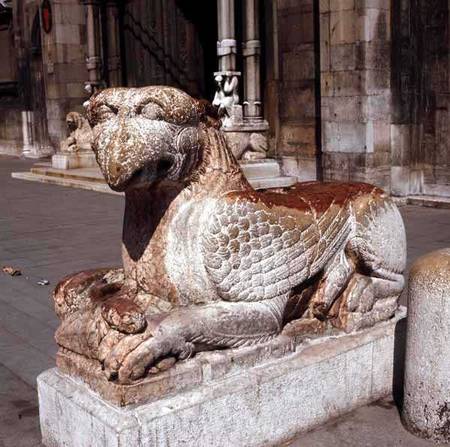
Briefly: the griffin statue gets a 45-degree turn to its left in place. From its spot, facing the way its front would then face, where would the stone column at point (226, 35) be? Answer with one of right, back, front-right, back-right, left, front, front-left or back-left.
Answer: back

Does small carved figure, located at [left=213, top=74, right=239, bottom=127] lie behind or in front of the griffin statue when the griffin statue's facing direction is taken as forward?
behind

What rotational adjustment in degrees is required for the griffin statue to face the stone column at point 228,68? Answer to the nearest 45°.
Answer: approximately 135° to its right

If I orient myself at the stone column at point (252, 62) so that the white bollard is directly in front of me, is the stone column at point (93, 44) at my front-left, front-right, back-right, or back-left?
back-right

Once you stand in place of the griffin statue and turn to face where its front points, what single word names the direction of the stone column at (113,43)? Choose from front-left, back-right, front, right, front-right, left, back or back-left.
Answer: back-right

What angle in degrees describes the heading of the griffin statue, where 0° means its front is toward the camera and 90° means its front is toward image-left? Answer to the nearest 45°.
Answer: approximately 45°

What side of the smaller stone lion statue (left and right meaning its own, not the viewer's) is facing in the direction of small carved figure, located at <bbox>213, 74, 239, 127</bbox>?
left

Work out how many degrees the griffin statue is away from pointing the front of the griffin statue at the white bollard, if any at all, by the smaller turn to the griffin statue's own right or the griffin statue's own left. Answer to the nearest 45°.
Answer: approximately 135° to the griffin statue's own left

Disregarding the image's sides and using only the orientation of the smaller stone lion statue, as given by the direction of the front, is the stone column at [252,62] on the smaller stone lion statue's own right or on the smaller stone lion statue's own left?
on the smaller stone lion statue's own left

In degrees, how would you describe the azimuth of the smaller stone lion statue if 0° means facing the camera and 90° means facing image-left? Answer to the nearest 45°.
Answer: approximately 45°

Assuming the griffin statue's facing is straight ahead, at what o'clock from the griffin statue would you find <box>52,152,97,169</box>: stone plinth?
The stone plinth is roughly at 4 o'clock from the griffin statue.

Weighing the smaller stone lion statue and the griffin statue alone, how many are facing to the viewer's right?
0
